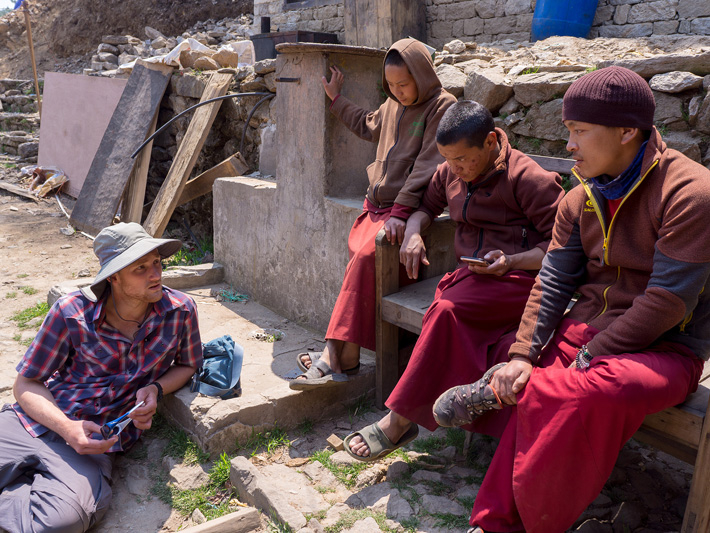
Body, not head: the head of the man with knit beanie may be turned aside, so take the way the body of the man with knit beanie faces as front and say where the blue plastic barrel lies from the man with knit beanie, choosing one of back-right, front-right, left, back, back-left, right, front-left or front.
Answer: back-right

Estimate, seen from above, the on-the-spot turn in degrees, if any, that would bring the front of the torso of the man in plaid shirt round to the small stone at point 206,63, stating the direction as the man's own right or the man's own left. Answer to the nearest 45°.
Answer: approximately 135° to the man's own left

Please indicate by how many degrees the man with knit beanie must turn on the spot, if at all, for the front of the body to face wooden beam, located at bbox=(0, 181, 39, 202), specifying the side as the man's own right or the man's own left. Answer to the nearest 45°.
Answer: approximately 90° to the man's own right

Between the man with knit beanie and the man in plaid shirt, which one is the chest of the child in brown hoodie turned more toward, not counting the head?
the man in plaid shirt

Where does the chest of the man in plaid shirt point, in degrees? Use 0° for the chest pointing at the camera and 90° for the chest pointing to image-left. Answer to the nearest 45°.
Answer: approximately 315°

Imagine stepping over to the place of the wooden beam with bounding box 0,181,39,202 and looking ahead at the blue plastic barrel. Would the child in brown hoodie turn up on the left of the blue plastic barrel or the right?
right

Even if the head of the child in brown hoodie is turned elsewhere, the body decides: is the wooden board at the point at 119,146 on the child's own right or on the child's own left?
on the child's own right
